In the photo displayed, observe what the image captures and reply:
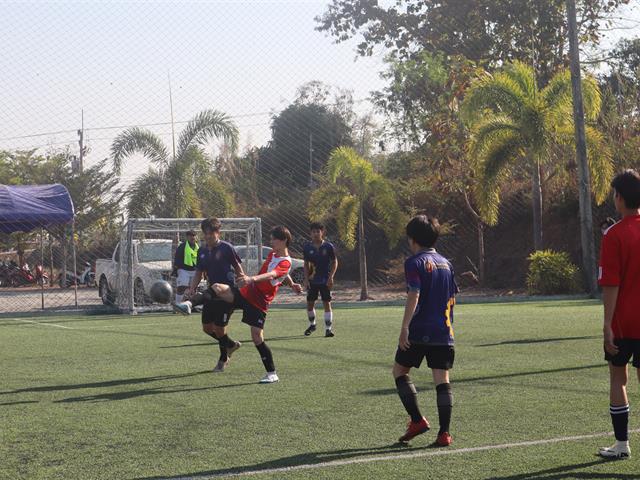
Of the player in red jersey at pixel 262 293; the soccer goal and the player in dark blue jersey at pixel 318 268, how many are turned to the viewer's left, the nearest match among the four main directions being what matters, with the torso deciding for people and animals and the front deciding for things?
1

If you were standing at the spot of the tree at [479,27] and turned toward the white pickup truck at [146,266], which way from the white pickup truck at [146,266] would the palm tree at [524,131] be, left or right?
left

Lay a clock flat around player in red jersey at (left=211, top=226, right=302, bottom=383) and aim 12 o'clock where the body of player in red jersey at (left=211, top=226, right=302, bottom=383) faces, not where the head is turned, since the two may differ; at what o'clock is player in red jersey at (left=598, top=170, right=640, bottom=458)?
player in red jersey at (left=598, top=170, right=640, bottom=458) is roughly at 8 o'clock from player in red jersey at (left=211, top=226, right=302, bottom=383).

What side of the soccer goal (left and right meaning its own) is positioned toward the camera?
front

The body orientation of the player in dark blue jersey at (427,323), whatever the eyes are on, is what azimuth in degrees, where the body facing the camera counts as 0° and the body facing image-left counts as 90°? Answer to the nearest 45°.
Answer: approximately 135°

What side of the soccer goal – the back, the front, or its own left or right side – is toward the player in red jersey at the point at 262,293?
front

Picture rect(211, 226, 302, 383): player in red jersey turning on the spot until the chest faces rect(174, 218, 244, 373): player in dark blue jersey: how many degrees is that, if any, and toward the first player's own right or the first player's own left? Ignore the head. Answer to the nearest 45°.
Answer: approximately 45° to the first player's own right

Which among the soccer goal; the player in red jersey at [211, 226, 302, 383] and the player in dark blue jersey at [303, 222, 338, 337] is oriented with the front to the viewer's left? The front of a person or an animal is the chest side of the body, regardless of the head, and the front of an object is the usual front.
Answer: the player in red jersey

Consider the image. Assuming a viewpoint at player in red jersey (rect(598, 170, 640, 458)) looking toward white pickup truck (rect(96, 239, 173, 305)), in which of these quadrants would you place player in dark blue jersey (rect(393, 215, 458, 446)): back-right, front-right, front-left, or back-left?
front-left

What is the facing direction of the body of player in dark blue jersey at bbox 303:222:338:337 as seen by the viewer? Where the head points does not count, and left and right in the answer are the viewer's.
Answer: facing the viewer

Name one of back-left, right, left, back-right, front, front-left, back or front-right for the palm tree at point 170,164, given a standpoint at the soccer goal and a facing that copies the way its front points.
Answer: back

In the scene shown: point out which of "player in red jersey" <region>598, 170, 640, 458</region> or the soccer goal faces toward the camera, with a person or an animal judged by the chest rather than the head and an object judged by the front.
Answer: the soccer goal

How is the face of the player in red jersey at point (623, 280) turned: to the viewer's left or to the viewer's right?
to the viewer's left

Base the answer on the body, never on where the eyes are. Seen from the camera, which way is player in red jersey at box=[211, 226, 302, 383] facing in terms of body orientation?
to the viewer's left

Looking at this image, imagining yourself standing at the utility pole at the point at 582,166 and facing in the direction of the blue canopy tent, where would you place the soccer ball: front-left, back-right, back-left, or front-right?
front-left

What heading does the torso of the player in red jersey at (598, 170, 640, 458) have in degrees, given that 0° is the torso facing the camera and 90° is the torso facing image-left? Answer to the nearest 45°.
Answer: approximately 135°

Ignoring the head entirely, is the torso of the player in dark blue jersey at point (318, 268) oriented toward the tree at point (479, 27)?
no

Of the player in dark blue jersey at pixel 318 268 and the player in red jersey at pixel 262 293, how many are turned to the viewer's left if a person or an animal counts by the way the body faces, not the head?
1

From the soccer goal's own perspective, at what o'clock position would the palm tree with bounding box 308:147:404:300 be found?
The palm tree is roughly at 8 o'clock from the soccer goal.

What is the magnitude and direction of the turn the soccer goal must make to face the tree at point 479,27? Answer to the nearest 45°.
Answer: approximately 135° to its left

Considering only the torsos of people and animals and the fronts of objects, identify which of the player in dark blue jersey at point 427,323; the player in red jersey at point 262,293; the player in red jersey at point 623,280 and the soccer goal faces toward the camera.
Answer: the soccer goal
